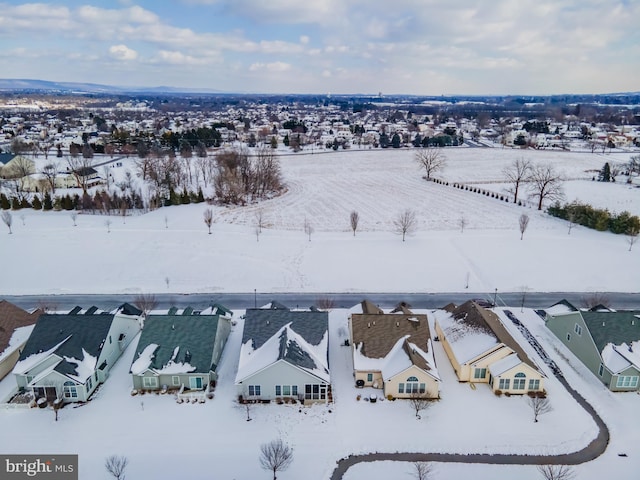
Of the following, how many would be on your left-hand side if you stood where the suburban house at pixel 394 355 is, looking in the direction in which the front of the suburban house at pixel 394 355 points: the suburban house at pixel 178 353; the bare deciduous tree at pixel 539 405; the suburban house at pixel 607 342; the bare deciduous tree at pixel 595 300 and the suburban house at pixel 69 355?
2

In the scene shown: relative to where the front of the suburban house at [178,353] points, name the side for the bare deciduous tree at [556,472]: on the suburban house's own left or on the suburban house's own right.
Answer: on the suburban house's own right

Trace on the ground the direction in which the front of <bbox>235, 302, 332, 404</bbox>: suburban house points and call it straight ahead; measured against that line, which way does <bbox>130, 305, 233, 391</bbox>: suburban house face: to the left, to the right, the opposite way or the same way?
the same way

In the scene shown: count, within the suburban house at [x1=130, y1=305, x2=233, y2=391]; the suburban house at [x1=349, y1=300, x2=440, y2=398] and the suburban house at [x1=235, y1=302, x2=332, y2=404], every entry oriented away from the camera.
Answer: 3

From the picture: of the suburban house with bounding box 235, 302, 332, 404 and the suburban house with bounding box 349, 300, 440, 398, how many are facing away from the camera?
2

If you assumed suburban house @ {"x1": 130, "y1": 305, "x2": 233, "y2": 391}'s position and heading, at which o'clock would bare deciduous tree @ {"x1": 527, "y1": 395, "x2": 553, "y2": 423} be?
The bare deciduous tree is roughly at 4 o'clock from the suburban house.

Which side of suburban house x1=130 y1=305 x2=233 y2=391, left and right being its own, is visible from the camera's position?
back

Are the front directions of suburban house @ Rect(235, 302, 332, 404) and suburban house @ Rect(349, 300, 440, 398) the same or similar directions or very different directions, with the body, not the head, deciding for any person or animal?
same or similar directions

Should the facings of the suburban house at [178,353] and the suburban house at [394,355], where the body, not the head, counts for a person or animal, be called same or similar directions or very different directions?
same or similar directions

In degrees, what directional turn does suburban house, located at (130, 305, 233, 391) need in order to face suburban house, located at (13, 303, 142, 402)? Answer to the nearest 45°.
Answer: approximately 90° to its left

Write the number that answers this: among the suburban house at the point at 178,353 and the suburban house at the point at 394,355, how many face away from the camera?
2

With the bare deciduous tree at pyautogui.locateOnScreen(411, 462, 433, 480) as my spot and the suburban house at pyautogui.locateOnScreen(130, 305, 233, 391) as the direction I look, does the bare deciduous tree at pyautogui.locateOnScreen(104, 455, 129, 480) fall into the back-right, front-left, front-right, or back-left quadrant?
front-left

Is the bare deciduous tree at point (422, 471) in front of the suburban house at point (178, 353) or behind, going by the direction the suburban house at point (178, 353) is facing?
behind

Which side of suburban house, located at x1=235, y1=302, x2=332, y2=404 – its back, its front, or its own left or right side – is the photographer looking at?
back

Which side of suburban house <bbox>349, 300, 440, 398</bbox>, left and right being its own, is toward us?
back
